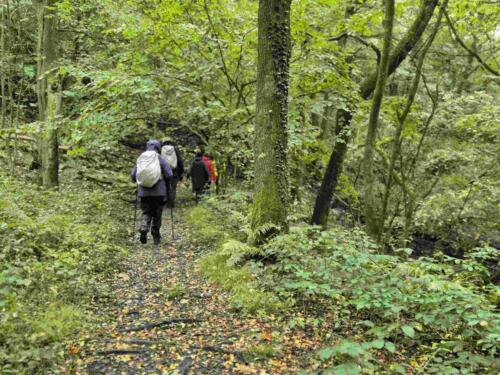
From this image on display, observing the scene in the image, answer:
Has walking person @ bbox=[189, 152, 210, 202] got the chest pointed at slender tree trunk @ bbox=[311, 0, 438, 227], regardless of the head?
no

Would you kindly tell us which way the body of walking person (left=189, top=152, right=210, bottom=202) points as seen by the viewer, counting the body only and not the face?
away from the camera

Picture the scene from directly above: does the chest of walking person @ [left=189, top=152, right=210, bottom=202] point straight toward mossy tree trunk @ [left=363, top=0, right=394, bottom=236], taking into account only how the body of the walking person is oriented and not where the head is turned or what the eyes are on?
no

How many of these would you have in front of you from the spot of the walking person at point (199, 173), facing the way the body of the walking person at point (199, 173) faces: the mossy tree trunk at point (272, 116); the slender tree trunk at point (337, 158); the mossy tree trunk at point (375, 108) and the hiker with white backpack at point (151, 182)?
0

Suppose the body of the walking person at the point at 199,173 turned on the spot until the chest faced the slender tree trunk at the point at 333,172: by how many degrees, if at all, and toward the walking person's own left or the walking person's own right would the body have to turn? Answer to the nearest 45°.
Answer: approximately 135° to the walking person's own right

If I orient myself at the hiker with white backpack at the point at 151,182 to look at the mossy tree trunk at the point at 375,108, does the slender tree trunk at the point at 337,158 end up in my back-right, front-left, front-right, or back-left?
front-left

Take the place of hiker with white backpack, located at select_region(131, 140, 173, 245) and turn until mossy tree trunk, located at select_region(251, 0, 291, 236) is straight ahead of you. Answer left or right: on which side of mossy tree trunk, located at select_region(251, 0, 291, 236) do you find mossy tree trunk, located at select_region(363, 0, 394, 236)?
left

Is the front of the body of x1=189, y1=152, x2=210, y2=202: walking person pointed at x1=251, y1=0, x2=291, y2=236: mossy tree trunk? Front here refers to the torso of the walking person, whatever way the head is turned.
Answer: no

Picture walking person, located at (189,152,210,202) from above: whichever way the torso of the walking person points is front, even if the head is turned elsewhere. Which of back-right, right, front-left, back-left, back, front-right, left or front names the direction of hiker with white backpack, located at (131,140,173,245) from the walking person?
back

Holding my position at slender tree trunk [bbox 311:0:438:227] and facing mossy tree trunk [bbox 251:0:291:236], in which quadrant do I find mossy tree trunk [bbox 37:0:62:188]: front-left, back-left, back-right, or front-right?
front-right
